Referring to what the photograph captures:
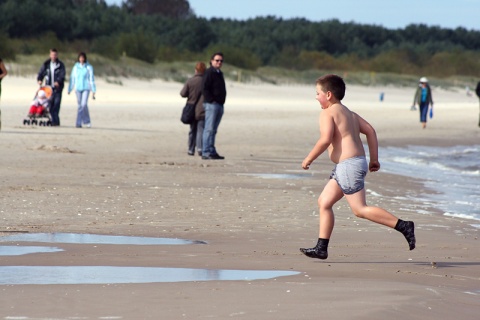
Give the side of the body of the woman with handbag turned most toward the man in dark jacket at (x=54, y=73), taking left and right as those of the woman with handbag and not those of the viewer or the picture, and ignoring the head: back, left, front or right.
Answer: left

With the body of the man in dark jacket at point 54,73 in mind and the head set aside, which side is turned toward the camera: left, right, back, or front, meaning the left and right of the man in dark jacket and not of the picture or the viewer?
front

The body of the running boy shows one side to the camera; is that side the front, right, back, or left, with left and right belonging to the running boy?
left

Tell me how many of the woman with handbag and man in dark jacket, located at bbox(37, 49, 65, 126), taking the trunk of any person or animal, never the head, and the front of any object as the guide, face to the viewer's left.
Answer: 0

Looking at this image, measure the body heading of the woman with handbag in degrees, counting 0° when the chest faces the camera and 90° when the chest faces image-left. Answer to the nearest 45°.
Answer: approximately 225°

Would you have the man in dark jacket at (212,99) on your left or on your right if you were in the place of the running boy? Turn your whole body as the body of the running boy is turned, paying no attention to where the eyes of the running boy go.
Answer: on your right

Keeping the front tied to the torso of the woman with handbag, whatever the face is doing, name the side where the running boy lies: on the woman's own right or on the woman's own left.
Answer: on the woman's own right
